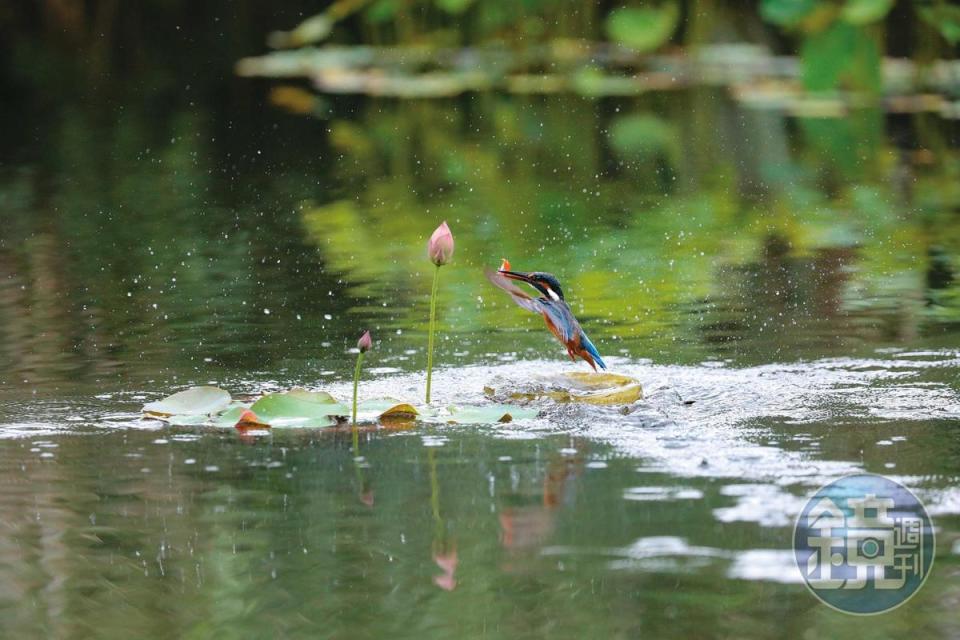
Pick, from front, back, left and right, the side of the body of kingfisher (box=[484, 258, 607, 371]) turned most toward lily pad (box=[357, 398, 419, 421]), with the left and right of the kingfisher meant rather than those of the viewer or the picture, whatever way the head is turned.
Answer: front

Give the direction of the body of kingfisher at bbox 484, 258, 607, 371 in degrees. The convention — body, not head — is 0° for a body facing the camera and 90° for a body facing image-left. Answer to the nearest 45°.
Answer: approximately 90°

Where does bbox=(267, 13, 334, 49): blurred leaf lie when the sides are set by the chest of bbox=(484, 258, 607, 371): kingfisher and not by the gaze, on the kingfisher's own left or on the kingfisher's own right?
on the kingfisher's own right

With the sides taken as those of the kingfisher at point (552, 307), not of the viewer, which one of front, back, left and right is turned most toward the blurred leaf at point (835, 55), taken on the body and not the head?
right

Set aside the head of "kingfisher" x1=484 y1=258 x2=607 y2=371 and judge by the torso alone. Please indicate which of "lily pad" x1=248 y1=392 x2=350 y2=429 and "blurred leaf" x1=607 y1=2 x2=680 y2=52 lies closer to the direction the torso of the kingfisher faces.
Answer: the lily pad

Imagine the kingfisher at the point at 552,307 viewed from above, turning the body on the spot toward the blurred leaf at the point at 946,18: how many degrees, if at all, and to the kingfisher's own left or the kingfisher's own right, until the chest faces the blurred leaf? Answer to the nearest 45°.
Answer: approximately 135° to the kingfisher's own right

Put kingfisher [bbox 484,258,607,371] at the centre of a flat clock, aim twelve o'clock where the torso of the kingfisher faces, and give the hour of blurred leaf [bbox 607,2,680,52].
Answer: The blurred leaf is roughly at 3 o'clock from the kingfisher.

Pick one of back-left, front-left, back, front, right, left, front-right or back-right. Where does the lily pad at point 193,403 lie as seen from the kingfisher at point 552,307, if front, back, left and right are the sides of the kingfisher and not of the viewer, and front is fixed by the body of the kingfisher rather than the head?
front

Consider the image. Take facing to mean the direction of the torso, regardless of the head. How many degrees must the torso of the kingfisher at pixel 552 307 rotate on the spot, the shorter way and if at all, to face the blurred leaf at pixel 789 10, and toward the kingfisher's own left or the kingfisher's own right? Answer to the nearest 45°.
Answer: approximately 90° to the kingfisher's own right

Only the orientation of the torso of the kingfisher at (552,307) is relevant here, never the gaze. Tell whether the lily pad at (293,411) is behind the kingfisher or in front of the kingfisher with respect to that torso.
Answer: in front

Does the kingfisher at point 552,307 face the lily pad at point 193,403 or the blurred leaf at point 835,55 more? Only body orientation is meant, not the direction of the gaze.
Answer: the lily pad

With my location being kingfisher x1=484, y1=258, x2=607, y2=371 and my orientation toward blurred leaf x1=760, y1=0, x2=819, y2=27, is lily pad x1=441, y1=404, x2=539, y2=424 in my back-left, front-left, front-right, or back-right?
back-left

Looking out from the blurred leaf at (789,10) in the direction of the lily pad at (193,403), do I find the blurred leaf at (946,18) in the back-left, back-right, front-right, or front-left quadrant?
back-left

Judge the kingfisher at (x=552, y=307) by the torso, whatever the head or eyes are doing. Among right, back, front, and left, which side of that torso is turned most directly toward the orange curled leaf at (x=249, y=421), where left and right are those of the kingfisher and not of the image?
front
